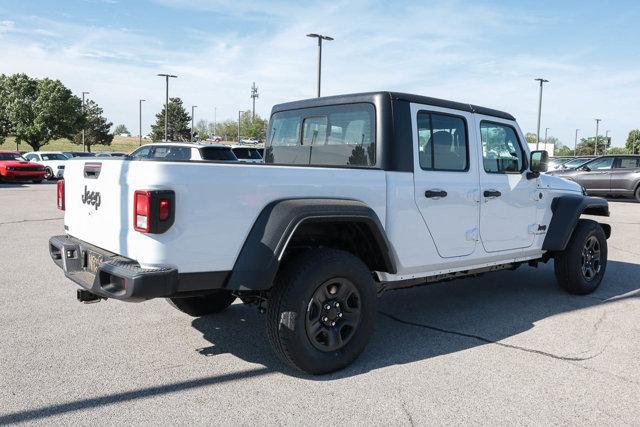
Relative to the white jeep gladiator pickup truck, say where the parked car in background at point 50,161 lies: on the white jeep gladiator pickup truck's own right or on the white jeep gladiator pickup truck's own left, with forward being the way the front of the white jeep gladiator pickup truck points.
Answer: on the white jeep gladiator pickup truck's own left

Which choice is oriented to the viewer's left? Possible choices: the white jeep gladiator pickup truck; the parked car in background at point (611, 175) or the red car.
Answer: the parked car in background

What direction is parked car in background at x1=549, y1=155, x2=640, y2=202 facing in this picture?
to the viewer's left

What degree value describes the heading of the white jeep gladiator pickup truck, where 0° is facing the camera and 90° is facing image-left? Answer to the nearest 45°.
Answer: approximately 225°

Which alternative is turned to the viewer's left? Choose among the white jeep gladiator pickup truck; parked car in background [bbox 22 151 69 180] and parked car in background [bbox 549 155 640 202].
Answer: parked car in background [bbox 549 155 640 202]

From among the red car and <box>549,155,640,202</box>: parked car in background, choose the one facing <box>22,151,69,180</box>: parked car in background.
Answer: <box>549,155,640,202</box>: parked car in background

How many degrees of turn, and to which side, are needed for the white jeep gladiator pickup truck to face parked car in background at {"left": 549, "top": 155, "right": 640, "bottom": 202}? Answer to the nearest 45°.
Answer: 0° — it already faces it

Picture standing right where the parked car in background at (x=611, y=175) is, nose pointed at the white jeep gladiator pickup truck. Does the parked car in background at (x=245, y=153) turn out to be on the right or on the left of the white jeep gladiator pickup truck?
right

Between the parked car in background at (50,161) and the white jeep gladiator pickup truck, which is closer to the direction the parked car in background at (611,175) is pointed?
the parked car in background
